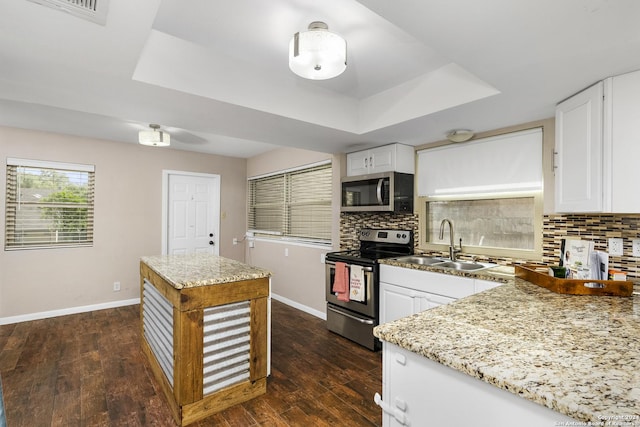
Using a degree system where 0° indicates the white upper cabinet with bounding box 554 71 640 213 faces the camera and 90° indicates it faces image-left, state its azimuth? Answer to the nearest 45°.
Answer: approximately 45°

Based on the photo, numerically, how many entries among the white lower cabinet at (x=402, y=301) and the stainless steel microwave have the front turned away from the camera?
0

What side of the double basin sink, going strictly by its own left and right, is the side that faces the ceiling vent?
front

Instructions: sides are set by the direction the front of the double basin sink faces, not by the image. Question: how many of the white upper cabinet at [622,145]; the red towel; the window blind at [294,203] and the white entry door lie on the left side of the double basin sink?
1

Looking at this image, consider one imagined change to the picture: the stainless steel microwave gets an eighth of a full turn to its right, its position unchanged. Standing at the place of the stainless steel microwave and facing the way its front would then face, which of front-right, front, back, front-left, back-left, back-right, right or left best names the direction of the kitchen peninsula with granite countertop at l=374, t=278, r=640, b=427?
left

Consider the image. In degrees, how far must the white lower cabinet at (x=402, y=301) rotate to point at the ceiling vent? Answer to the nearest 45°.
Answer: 0° — it already faces it

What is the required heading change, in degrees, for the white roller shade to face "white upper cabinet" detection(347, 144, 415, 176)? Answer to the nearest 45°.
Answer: approximately 45° to its right

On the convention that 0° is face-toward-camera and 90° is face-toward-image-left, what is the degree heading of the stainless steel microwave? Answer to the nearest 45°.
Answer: approximately 45°
